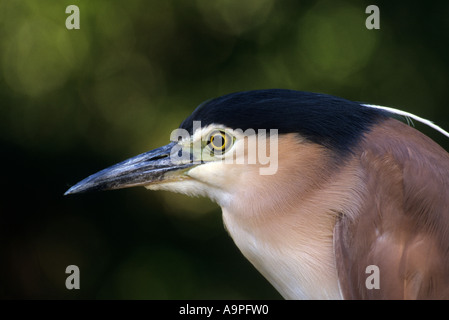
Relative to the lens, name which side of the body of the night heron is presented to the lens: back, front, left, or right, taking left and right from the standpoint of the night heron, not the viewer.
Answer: left
